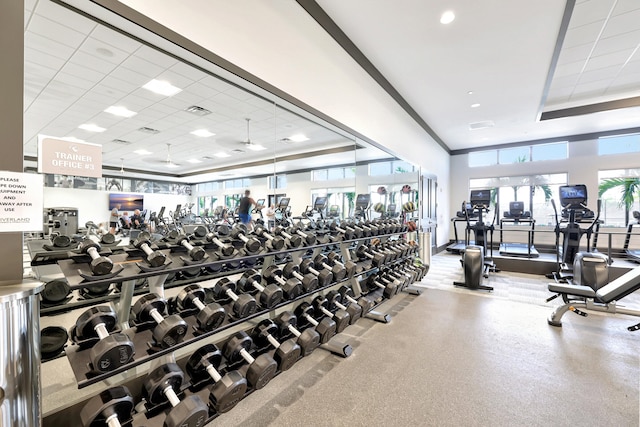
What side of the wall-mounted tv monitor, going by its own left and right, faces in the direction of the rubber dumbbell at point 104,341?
front

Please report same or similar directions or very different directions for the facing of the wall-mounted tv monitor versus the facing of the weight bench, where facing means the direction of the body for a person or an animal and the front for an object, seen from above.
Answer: very different directions

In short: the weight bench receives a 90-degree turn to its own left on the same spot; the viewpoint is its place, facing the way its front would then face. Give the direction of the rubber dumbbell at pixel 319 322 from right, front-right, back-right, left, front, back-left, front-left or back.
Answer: front-right

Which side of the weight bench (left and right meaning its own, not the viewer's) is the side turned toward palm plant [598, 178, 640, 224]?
right

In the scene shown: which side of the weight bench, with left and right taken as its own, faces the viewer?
left

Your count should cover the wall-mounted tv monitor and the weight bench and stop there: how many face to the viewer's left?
1

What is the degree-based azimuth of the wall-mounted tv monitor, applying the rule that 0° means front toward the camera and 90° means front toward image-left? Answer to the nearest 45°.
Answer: approximately 0°
